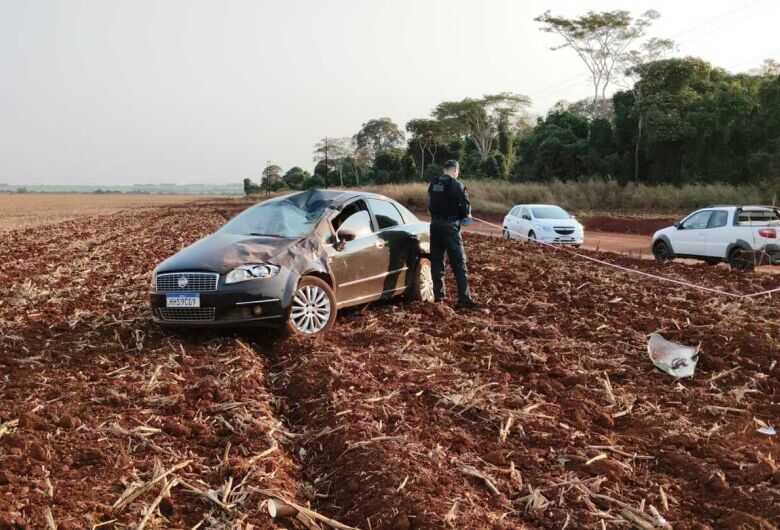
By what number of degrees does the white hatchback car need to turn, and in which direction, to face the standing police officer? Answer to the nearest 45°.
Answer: approximately 45° to its right

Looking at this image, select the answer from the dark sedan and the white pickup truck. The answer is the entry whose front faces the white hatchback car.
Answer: the white pickup truck

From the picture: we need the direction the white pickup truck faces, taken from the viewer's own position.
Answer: facing away from the viewer and to the left of the viewer

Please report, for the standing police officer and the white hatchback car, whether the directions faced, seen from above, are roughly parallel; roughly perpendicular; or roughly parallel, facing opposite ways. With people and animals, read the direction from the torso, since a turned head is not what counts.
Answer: roughly perpendicular

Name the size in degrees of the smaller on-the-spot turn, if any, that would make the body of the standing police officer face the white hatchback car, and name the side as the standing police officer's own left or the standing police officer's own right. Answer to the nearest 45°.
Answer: approximately 45° to the standing police officer's own left

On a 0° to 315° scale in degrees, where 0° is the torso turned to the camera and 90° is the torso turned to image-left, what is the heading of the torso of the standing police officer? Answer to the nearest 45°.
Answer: approximately 225°
